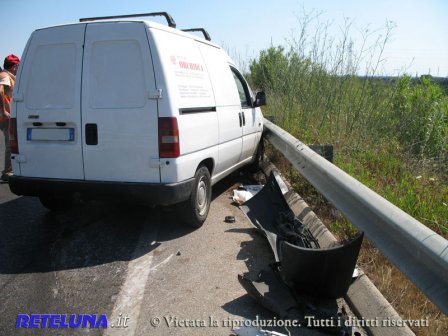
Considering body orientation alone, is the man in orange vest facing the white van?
yes

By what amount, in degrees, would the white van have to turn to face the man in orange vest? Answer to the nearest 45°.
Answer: approximately 90° to its left

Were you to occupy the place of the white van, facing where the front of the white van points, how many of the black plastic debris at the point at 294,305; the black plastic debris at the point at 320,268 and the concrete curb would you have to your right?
3

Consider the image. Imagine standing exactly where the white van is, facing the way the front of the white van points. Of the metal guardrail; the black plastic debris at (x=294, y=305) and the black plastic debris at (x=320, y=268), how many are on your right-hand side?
3

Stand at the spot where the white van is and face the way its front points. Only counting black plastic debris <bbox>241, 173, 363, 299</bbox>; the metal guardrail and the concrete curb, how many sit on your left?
0

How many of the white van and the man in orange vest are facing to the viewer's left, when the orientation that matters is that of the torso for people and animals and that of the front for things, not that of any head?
0

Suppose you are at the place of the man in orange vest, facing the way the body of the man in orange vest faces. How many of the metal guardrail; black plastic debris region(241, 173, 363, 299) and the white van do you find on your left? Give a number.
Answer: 0

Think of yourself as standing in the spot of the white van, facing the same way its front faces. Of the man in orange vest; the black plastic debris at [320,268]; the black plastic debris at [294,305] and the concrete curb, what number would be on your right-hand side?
3

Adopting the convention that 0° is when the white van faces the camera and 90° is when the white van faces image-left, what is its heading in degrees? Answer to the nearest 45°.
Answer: approximately 225°

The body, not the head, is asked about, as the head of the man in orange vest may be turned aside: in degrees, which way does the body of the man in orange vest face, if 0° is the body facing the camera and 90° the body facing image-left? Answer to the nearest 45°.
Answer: approximately 270°

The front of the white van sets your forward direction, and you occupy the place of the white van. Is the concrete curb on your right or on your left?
on your right

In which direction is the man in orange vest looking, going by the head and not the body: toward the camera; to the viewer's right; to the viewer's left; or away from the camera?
to the viewer's right
